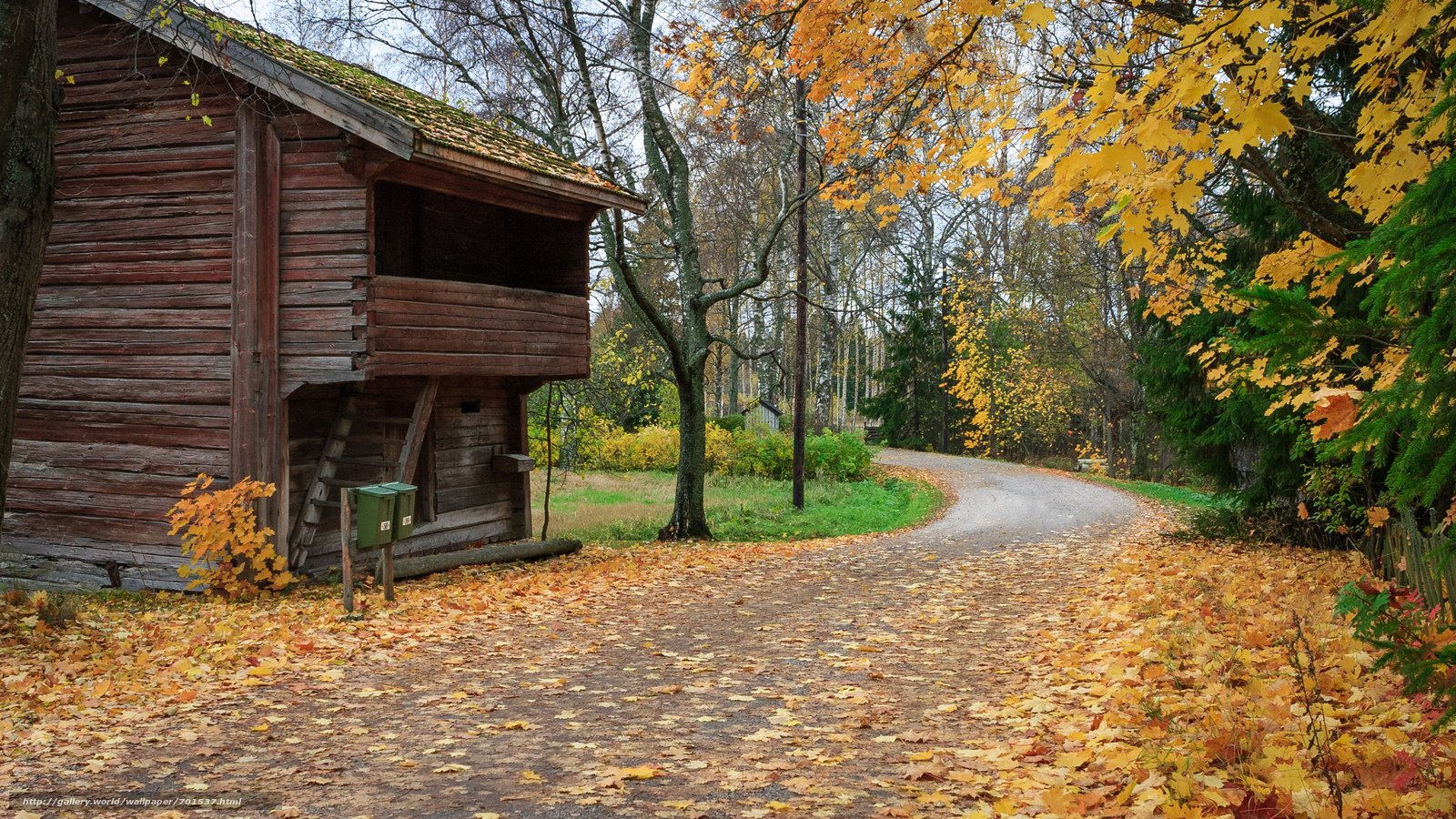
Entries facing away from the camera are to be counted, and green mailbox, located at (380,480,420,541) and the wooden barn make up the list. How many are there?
0

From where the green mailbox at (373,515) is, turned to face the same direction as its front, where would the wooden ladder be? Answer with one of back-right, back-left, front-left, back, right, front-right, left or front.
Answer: back-left

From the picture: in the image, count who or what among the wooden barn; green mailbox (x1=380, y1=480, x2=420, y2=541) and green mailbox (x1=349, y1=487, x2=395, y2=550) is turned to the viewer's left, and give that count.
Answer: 0

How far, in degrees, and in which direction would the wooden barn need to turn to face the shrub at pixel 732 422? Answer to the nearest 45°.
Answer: approximately 90° to its left

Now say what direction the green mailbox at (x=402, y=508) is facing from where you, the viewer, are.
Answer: facing the viewer and to the right of the viewer

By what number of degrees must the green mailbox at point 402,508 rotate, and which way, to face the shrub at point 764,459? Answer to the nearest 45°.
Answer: approximately 90° to its left

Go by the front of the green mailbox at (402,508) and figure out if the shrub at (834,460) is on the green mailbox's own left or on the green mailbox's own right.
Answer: on the green mailbox's own left
